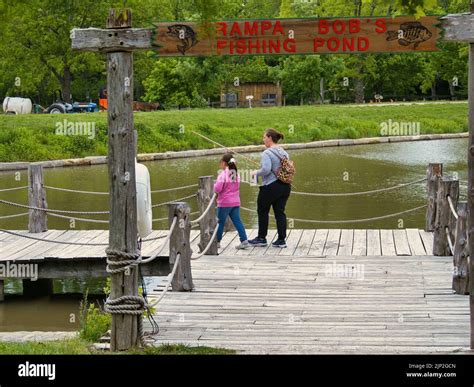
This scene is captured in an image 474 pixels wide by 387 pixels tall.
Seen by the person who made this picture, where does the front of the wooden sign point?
facing the viewer

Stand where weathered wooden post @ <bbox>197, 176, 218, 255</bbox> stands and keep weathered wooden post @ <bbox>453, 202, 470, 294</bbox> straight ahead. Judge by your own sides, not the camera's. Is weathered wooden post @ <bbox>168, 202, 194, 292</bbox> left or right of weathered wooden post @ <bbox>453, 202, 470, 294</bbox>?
right

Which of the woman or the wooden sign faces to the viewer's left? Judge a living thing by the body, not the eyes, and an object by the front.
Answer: the woman

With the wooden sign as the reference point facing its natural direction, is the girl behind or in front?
behind

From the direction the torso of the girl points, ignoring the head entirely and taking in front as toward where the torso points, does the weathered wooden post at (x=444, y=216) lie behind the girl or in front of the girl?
behind

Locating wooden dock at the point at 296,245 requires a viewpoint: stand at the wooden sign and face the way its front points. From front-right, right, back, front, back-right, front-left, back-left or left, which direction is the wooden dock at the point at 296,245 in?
back

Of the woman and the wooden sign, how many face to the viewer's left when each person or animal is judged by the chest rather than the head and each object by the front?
1

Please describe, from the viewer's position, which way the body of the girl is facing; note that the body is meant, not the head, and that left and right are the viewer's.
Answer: facing away from the viewer and to the left of the viewer

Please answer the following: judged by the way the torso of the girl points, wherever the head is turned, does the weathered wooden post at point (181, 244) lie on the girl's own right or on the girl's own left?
on the girl's own left

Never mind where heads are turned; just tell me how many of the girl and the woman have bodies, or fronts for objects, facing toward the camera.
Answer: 0

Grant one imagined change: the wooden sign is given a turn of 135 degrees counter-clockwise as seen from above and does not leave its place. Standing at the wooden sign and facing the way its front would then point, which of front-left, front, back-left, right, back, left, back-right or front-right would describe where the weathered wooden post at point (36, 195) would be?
left

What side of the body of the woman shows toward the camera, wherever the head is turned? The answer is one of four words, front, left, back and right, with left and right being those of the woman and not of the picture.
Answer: left

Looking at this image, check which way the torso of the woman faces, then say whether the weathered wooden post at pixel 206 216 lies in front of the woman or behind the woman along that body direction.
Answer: in front
